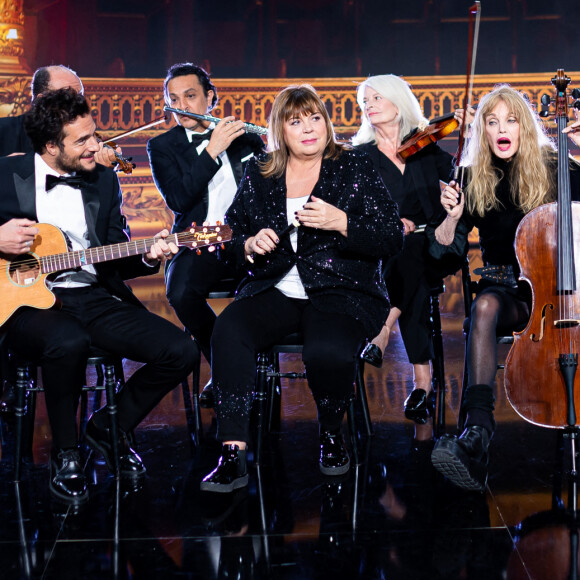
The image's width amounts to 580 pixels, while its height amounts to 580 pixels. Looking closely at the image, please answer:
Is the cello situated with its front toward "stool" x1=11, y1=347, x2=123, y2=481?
no

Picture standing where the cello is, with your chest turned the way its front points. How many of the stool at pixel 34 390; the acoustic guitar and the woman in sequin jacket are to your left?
0

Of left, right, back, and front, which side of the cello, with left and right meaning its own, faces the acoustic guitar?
right

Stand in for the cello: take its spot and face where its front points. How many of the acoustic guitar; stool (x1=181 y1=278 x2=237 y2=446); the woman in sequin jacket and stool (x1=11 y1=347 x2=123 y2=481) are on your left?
0

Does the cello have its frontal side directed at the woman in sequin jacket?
no

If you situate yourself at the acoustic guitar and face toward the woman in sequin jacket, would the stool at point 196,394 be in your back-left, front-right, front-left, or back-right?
front-left

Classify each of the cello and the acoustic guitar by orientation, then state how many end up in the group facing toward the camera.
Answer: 2

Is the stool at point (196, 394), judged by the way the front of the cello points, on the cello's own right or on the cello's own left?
on the cello's own right

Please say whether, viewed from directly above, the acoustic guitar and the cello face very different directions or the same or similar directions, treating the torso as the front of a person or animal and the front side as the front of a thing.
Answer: same or similar directions

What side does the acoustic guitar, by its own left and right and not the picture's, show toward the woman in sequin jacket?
left

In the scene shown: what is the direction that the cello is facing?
toward the camera

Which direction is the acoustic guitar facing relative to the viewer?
toward the camera
